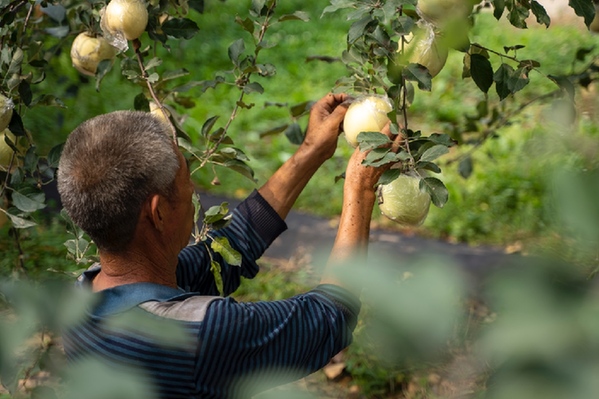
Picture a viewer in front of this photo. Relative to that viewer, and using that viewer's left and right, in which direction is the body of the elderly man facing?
facing away from the viewer and to the right of the viewer

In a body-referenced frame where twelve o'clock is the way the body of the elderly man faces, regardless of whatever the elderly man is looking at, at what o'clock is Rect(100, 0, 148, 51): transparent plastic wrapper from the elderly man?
The transparent plastic wrapper is roughly at 10 o'clock from the elderly man.

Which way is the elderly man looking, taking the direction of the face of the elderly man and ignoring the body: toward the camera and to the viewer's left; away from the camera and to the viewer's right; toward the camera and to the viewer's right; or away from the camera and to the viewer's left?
away from the camera and to the viewer's right

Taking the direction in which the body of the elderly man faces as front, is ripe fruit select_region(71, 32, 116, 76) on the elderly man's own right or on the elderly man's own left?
on the elderly man's own left
